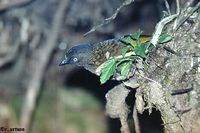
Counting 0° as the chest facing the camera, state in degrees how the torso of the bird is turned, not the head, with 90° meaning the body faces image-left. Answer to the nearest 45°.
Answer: approximately 90°
